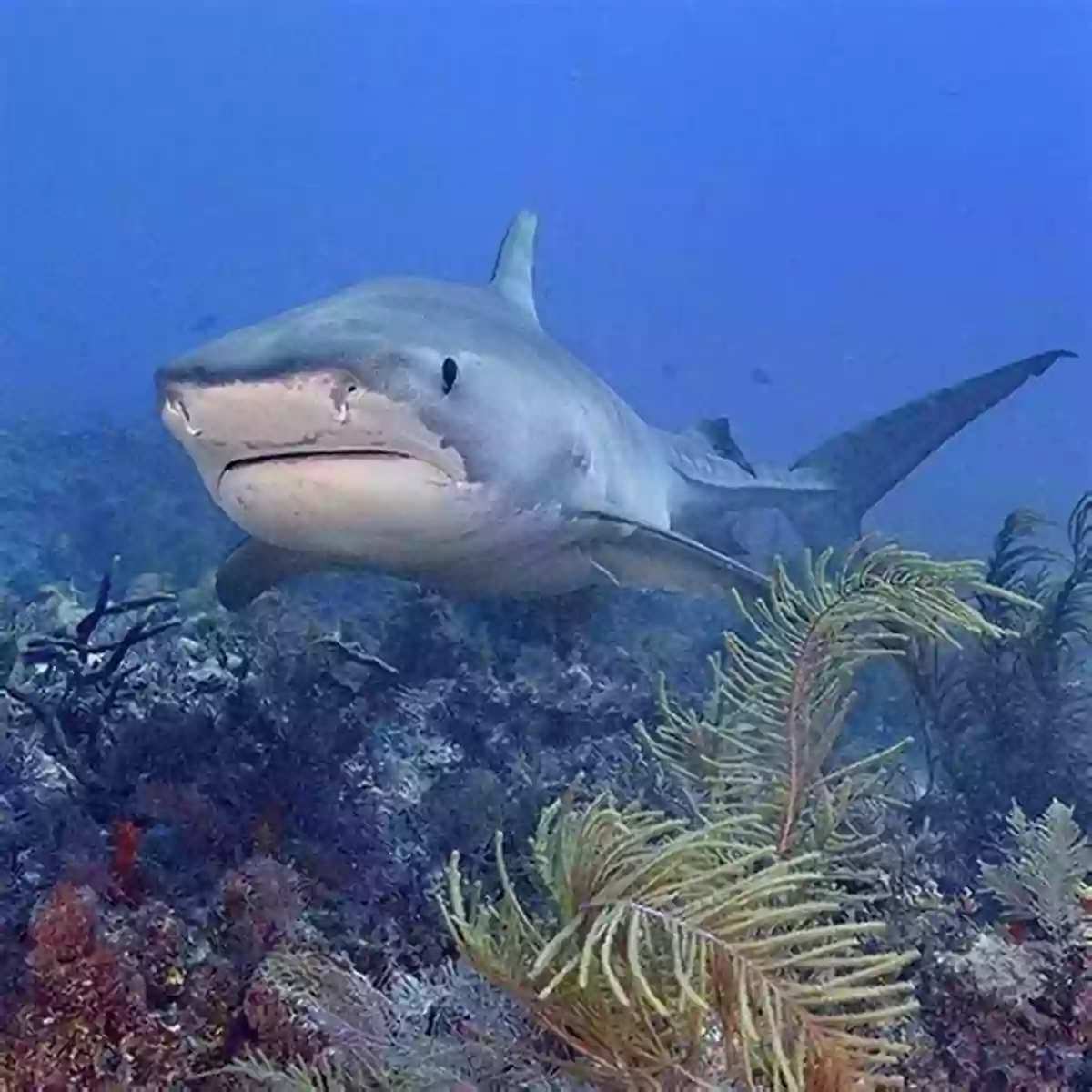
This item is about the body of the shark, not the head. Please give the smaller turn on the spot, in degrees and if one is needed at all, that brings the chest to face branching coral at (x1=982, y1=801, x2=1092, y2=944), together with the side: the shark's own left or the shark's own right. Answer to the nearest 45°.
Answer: approximately 90° to the shark's own left

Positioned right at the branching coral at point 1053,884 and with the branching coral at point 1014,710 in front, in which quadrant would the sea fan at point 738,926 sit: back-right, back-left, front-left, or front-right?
back-left

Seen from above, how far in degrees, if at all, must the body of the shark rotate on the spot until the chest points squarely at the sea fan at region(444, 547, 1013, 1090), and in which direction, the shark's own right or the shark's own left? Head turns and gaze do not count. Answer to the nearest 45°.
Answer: approximately 45° to the shark's own left

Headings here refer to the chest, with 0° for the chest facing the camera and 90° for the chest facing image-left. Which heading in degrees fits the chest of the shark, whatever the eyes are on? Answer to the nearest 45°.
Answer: approximately 45°

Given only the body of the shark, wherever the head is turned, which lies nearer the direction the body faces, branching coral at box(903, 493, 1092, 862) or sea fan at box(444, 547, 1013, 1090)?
the sea fan
